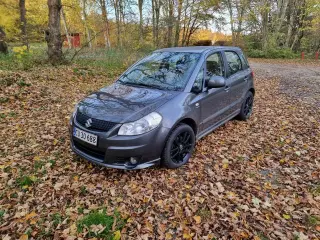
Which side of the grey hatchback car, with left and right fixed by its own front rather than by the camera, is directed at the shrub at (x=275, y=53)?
back

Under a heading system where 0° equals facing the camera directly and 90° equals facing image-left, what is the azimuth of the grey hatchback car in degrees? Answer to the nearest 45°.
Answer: approximately 45°
